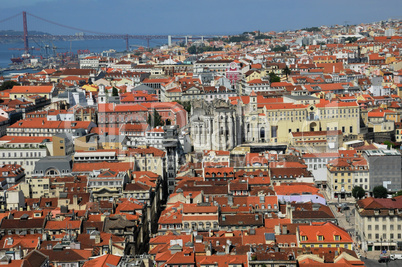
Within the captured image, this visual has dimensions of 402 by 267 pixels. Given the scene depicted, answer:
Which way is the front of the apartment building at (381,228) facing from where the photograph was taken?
facing the viewer

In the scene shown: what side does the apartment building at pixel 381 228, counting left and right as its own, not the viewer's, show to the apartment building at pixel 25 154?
right

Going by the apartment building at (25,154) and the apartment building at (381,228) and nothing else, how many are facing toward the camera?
2

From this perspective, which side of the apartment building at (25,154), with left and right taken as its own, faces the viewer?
front

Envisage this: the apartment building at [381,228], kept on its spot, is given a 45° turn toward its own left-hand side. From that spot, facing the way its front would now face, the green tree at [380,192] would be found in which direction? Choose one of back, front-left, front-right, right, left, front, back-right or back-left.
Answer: back-left

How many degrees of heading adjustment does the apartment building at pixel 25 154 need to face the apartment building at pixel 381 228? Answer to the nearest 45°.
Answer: approximately 45° to its left

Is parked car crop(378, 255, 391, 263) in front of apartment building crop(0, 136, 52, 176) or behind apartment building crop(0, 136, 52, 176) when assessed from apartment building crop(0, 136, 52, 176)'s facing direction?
in front

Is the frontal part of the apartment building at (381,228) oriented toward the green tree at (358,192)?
no
